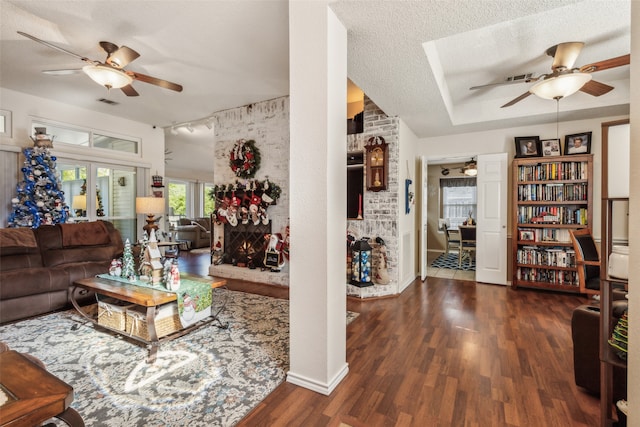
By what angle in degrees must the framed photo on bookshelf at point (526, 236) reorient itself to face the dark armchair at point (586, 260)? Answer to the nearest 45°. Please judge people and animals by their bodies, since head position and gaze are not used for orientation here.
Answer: approximately 45° to its left

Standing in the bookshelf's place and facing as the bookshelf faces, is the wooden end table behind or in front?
in front

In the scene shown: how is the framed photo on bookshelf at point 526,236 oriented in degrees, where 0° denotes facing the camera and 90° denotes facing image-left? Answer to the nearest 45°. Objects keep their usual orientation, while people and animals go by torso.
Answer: approximately 0°

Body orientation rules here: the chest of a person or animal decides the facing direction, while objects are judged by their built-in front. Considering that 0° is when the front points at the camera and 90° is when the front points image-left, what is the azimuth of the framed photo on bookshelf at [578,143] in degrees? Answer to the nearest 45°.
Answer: approximately 45°

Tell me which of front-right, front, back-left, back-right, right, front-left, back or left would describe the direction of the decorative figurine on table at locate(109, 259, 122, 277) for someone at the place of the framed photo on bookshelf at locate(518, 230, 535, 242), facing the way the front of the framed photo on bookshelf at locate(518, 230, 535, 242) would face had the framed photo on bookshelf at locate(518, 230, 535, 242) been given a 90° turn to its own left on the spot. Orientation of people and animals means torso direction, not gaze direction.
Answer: back-right

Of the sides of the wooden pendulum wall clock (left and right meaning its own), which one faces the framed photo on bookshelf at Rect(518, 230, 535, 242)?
left

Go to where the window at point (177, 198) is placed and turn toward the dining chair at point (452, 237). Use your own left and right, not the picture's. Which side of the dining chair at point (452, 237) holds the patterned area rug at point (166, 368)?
right

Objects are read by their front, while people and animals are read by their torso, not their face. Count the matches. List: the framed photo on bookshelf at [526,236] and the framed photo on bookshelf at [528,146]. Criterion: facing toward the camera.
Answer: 2

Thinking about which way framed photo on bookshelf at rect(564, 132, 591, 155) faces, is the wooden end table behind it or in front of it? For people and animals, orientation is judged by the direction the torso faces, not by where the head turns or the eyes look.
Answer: in front

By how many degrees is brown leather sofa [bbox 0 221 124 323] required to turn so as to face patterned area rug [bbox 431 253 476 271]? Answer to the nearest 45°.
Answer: approximately 45° to its left

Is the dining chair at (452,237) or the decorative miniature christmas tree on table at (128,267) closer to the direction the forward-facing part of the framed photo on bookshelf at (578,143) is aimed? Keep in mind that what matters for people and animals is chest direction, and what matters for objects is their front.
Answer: the decorative miniature christmas tree on table

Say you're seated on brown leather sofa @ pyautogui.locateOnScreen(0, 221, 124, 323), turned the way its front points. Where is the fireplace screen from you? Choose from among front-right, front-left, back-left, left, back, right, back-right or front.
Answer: front-left
